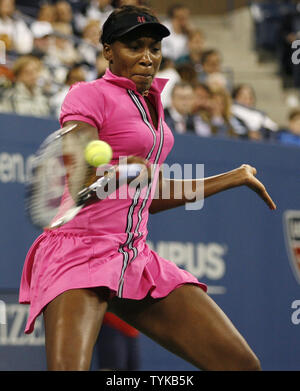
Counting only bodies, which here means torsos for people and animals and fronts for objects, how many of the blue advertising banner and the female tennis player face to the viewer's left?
0

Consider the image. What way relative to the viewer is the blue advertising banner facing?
toward the camera

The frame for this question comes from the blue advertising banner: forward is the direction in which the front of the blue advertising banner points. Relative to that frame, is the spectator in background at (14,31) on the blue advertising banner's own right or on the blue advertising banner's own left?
on the blue advertising banner's own right

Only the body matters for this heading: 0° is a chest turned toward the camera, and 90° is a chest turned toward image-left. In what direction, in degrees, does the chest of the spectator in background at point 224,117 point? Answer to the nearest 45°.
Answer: approximately 45°

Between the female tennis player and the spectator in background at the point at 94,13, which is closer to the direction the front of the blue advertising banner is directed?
the female tennis player

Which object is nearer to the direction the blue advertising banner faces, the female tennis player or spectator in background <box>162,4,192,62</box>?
the female tennis player

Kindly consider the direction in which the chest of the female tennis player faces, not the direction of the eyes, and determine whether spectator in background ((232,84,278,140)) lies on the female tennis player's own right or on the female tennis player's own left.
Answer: on the female tennis player's own left

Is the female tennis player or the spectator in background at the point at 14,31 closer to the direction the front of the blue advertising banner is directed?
the female tennis player

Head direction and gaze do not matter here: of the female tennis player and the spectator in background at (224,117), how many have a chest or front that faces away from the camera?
0

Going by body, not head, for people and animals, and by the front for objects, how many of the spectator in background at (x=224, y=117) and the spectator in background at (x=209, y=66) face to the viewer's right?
0
